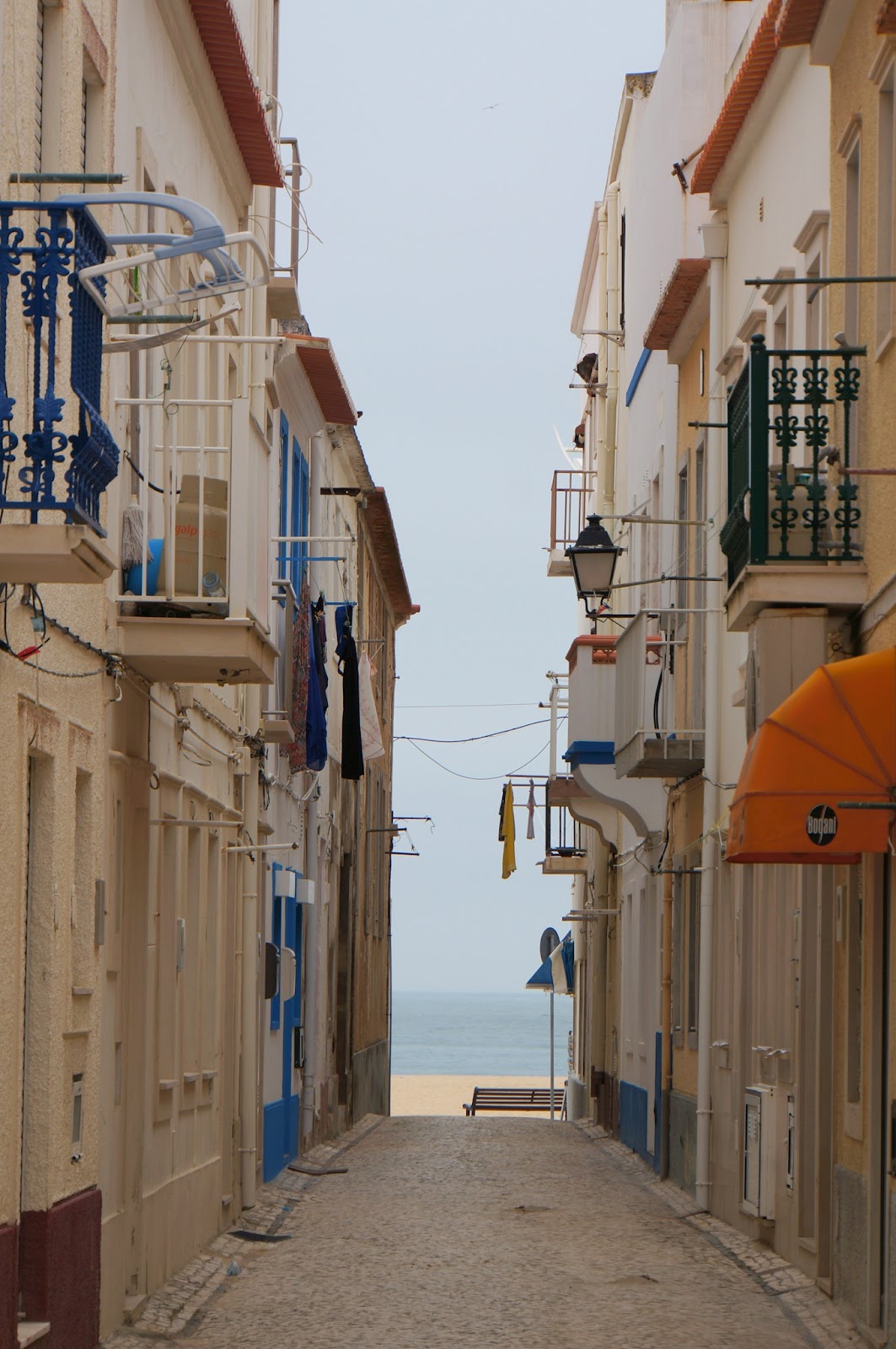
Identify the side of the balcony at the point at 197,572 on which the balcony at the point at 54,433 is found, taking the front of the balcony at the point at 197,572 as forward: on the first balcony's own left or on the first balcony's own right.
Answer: on the first balcony's own right

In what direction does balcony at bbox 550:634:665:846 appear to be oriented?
to the viewer's left

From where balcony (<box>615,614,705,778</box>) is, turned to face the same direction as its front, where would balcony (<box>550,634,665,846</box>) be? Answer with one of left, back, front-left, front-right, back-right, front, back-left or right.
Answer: right

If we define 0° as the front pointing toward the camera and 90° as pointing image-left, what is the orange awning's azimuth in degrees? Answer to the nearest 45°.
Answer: approximately 90°

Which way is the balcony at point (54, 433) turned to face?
to the viewer's right

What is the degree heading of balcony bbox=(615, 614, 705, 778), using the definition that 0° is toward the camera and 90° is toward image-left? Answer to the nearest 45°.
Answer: approximately 90°

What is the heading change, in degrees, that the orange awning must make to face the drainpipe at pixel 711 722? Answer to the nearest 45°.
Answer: approximately 90° to its right

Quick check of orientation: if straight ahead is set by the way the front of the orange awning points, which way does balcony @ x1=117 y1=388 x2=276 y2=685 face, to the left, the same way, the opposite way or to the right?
the opposite way

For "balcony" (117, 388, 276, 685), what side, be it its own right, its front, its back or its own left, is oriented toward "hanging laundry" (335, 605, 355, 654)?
left

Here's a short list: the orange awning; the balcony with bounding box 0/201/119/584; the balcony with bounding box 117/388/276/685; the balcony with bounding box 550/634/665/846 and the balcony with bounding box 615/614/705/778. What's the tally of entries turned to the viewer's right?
2

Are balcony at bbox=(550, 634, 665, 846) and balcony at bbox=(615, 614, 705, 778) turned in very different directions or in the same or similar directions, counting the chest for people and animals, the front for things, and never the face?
same or similar directions
